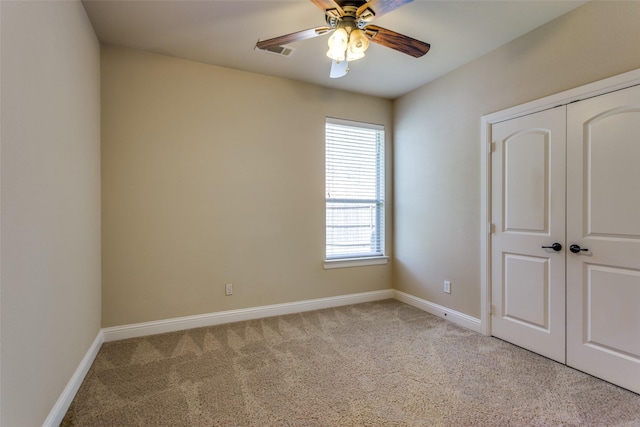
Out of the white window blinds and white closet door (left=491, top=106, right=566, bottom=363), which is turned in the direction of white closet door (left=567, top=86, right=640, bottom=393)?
the white window blinds

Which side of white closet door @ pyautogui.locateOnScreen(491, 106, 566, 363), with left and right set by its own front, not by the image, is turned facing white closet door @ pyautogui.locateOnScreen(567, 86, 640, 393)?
left

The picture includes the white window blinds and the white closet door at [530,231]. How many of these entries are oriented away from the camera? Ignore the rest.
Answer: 0

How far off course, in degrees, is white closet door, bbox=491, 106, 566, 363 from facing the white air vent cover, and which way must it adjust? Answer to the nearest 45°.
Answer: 0° — it already faces it

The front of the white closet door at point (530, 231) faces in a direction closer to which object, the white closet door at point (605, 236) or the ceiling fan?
the ceiling fan

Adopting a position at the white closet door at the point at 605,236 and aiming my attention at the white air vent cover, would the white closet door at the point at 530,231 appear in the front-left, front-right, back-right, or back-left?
front-right

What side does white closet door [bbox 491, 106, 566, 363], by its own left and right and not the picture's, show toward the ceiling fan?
front

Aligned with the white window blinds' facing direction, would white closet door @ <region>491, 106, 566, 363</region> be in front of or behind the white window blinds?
in front

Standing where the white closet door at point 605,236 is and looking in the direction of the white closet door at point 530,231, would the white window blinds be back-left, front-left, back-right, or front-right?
front-left

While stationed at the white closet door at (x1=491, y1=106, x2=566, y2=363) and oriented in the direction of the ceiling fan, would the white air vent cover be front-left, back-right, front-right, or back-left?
front-right

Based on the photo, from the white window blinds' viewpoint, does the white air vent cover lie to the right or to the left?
on its right

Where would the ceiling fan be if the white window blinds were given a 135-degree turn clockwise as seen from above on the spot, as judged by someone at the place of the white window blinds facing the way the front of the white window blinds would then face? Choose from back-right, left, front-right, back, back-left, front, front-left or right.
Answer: left

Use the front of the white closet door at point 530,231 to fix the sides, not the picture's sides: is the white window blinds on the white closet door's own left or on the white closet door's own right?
on the white closet door's own right

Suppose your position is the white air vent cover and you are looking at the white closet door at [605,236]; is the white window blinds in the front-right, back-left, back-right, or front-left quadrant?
front-left

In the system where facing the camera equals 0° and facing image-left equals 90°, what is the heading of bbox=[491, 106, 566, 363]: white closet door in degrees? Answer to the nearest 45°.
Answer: approximately 45°
